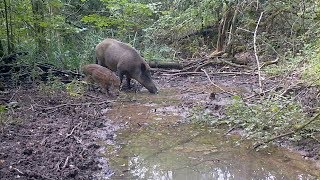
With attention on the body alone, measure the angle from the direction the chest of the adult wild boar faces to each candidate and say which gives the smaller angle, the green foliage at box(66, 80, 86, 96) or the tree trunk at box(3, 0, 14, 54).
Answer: the green foliage

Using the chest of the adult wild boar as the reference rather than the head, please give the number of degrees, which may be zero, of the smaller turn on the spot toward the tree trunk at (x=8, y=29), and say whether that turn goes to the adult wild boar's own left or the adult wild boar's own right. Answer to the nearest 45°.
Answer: approximately 135° to the adult wild boar's own right

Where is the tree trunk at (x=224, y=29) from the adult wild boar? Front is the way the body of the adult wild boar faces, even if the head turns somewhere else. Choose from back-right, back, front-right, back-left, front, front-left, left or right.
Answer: left

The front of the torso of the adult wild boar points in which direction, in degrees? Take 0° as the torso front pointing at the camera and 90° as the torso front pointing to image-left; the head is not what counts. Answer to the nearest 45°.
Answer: approximately 315°

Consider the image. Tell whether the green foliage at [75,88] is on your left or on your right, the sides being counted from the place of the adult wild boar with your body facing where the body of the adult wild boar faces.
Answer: on your right

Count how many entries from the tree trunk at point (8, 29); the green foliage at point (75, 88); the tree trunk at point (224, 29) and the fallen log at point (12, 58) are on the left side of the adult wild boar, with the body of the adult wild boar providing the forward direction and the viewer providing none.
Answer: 1

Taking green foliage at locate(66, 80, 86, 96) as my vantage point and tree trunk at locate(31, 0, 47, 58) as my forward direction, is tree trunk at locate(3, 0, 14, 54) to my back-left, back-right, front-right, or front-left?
front-left

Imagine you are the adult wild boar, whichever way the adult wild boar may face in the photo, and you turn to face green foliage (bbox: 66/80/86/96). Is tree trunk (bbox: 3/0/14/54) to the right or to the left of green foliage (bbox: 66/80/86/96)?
right

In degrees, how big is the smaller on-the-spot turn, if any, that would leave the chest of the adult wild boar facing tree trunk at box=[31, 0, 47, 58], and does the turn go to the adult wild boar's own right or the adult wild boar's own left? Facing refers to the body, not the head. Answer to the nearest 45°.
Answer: approximately 180°
